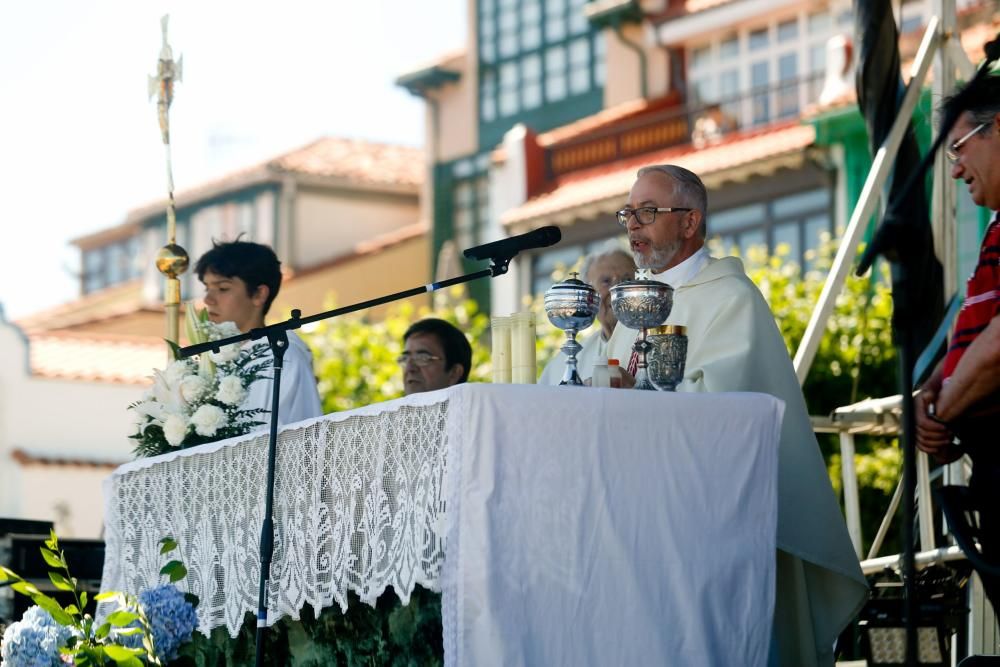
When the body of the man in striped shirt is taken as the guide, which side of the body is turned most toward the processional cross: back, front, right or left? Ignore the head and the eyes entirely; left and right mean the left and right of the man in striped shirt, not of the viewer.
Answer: front

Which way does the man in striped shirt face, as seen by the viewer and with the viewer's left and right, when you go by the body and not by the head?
facing to the left of the viewer

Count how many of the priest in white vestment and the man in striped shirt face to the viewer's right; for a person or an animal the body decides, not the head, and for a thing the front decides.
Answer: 0

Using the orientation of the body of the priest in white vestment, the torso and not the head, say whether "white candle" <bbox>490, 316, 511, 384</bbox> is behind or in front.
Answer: in front

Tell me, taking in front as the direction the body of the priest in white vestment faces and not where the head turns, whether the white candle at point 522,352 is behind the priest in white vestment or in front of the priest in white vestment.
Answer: in front

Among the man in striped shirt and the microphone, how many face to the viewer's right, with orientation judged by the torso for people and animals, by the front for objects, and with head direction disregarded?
1

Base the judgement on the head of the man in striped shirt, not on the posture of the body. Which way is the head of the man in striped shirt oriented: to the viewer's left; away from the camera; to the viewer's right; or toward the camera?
to the viewer's left

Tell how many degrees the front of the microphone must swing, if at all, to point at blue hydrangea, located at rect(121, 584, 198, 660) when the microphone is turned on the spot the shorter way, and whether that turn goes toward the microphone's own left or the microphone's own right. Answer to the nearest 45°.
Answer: approximately 180°

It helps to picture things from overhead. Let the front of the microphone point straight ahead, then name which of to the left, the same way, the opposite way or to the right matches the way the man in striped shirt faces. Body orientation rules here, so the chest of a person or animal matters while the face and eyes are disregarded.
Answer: the opposite way

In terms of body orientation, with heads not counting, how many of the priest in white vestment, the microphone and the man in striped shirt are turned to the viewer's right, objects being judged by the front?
1

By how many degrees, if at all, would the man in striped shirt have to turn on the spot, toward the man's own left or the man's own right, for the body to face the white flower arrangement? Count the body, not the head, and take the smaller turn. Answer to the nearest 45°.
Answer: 0° — they already face it

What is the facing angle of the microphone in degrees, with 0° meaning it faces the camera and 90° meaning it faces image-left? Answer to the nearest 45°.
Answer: approximately 270°
